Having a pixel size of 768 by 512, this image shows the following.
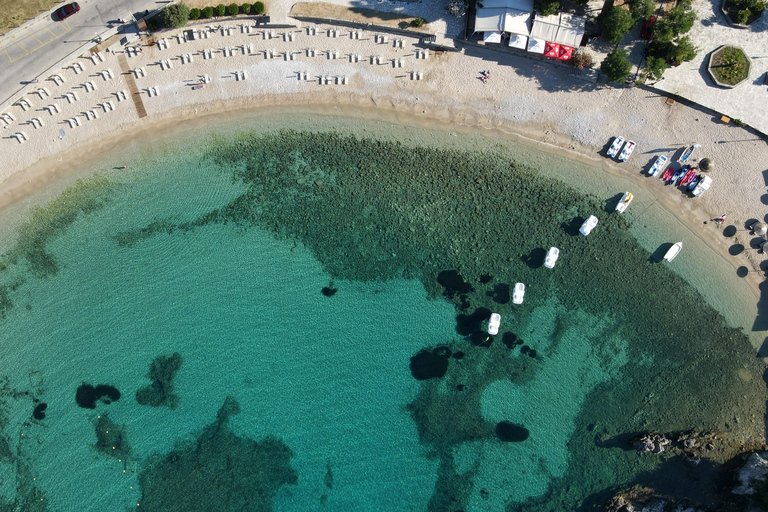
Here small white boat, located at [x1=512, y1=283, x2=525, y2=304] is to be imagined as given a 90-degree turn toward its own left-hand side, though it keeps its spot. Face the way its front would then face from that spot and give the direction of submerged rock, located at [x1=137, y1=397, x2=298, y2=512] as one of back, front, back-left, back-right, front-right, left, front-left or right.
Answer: front-left

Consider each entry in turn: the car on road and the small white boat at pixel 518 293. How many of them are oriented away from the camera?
1

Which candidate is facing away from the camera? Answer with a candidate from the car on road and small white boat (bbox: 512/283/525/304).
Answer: the small white boat

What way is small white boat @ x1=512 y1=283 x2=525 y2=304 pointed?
away from the camera
